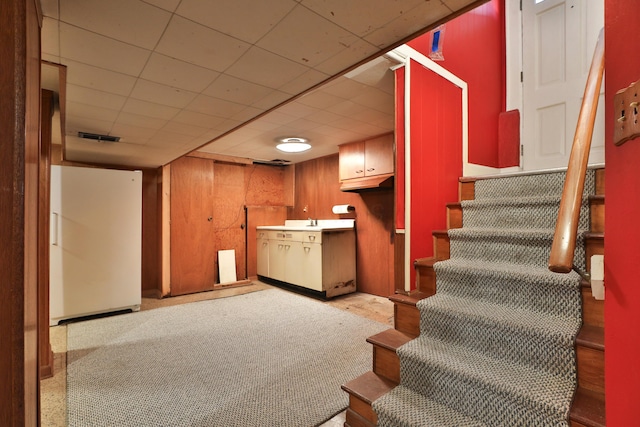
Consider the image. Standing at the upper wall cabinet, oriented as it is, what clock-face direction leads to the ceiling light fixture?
The ceiling light fixture is roughly at 1 o'clock from the upper wall cabinet.

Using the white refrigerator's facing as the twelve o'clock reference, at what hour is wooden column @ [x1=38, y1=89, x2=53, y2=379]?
The wooden column is roughly at 12 o'clock from the white refrigerator.

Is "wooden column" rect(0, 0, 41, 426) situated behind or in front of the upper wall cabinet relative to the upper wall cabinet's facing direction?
in front

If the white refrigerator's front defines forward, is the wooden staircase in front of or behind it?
in front

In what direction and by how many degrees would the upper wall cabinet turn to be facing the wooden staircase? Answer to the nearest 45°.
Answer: approximately 45° to its left

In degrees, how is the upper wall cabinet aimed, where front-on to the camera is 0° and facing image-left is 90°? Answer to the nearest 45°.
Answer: approximately 45°

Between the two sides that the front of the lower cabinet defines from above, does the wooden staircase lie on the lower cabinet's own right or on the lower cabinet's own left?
on the lower cabinet's own left
